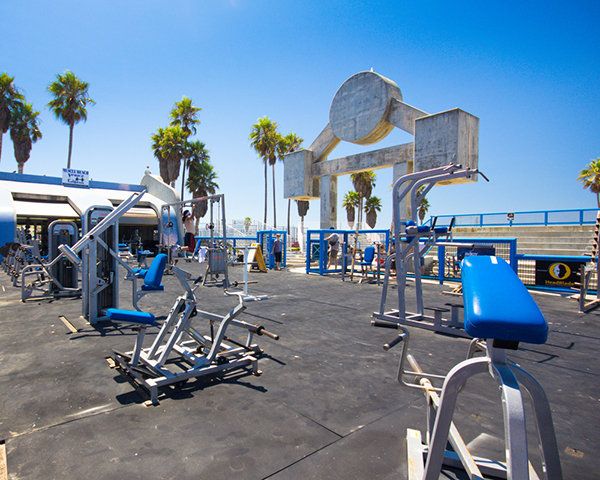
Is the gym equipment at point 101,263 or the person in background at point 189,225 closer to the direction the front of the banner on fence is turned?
the gym equipment

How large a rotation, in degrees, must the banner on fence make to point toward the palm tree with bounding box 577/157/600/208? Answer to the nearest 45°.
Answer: approximately 180°

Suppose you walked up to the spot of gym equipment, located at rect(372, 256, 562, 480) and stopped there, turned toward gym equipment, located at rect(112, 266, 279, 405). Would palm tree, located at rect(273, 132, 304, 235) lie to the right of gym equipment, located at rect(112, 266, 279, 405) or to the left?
right

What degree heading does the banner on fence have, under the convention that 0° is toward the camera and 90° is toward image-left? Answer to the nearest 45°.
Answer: approximately 0°

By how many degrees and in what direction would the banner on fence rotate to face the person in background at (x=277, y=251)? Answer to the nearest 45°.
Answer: approximately 90° to its right

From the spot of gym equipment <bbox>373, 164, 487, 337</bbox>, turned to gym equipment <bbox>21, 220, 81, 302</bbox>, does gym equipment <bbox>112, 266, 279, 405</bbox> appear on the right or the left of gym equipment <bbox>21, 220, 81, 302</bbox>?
left

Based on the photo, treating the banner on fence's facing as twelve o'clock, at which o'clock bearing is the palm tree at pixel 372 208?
The palm tree is roughly at 5 o'clock from the banner on fence.

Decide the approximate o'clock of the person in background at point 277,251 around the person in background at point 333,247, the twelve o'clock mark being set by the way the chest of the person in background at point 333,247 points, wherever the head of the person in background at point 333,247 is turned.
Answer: the person in background at point 277,251 is roughly at 12 o'clock from the person in background at point 333,247.

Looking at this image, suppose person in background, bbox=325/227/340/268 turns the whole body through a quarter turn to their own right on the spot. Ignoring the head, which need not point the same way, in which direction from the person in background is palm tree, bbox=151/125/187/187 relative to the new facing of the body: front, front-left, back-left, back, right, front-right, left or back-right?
front-right

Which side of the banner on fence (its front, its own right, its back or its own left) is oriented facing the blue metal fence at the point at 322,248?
right
